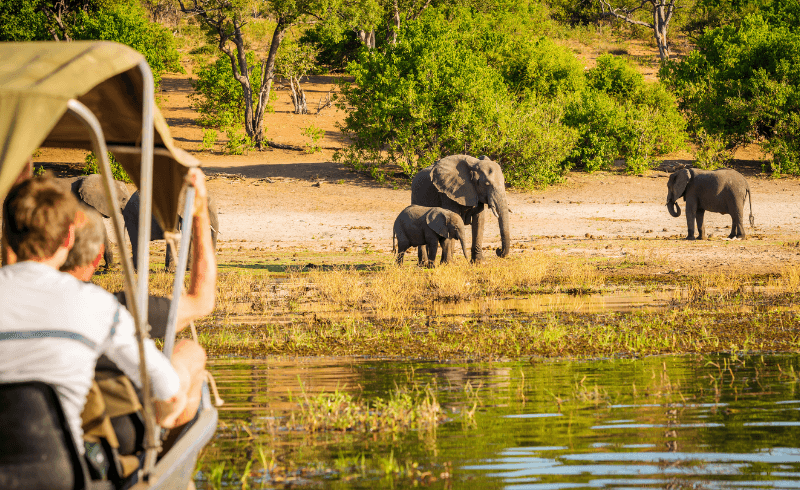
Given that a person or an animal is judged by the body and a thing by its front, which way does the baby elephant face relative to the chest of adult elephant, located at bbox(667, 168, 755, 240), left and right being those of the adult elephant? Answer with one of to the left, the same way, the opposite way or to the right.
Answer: the opposite way

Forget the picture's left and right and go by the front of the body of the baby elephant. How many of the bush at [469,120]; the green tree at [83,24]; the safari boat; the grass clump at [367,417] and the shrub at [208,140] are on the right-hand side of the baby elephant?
2

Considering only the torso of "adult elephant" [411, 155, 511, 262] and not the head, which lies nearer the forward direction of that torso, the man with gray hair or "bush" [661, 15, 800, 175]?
the man with gray hair

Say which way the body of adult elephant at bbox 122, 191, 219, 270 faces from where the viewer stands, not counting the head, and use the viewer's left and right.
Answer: facing to the right of the viewer

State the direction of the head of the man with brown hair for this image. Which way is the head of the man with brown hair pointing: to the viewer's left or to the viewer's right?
to the viewer's right

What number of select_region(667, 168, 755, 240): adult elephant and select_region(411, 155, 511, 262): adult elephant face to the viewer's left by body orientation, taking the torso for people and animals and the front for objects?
1

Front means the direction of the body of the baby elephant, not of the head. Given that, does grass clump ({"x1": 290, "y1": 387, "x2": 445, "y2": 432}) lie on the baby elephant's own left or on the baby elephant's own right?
on the baby elephant's own right

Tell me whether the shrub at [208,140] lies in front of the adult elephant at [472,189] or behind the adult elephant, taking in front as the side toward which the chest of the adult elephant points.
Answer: behind

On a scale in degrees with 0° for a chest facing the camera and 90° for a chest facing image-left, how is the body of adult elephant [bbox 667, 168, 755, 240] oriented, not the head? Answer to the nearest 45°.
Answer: approximately 90°

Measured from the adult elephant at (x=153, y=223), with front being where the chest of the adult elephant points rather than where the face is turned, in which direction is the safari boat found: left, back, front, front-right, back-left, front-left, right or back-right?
right

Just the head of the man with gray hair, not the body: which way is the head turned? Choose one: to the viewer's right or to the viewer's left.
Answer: to the viewer's right

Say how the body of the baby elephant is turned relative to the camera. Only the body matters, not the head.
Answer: to the viewer's right

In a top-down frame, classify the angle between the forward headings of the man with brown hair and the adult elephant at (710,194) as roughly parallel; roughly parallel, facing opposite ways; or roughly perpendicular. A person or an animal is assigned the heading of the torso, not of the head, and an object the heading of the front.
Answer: roughly perpendicular
